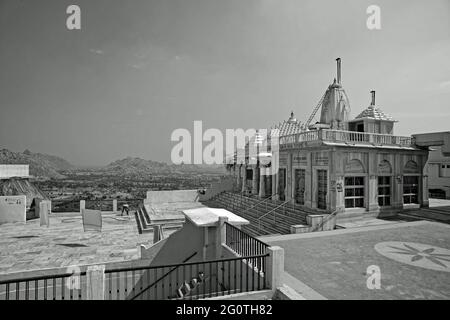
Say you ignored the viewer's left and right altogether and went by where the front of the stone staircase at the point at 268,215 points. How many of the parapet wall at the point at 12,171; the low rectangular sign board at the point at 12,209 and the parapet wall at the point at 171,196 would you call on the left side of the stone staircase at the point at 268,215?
0

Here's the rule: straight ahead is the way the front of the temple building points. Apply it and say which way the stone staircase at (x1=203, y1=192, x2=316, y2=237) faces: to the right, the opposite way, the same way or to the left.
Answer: the same way

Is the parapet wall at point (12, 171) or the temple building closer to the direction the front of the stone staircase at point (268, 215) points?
the parapet wall

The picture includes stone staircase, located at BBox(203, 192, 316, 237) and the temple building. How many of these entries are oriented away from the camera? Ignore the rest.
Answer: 0

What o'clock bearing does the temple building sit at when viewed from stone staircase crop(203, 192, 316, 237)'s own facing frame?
The temple building is roughly at 7 o'clock from the stone staircase.

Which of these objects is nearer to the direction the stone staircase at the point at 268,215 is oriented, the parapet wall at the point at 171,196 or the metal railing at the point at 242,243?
the metal railing

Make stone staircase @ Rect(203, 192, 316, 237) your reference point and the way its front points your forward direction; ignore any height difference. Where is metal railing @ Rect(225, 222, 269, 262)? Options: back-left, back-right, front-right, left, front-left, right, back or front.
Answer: front-left

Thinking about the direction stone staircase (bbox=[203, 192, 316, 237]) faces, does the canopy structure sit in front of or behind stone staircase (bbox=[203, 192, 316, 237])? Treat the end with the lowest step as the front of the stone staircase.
in front

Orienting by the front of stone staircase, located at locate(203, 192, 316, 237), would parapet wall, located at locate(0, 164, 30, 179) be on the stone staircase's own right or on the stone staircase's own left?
on the stone staircase's own right

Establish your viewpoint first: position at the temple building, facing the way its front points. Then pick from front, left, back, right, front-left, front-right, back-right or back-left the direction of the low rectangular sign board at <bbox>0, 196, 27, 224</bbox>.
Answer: front-right

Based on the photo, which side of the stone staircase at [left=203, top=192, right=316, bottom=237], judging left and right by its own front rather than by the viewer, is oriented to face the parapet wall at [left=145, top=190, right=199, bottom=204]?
right

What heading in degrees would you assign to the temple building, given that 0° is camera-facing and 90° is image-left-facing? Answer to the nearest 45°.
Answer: approximately 45°

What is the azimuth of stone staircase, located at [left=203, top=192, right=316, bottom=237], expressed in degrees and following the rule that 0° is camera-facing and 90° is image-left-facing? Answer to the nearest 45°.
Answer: approximately 45°
